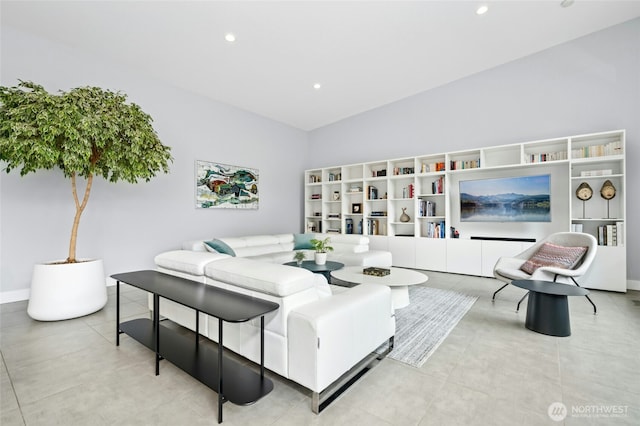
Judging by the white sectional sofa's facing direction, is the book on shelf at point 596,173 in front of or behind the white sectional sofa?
in front

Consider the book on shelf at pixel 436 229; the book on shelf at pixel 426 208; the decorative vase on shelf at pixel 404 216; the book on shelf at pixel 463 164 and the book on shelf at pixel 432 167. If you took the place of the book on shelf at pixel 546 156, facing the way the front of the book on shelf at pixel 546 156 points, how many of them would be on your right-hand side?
5

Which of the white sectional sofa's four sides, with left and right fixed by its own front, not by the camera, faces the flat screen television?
front

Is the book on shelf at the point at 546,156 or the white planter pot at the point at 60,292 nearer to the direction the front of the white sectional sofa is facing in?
the book on shelf

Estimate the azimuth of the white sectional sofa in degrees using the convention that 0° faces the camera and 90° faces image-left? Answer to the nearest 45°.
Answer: approximately 225°

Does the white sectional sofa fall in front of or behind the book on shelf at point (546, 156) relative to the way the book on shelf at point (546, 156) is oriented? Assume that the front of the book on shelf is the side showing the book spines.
in front
